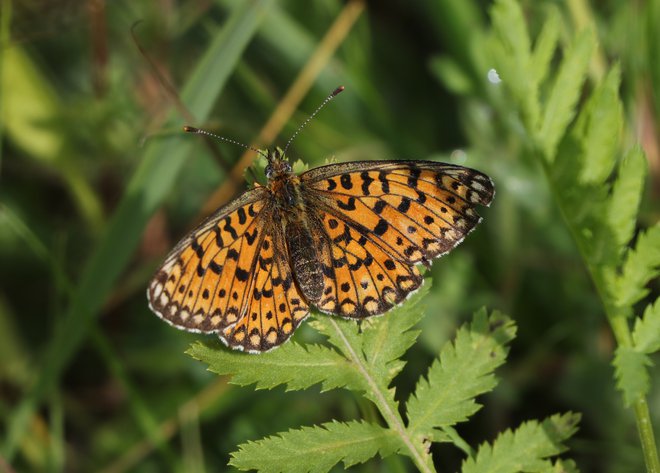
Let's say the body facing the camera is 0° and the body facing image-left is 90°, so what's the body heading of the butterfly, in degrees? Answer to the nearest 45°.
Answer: approximately 180°

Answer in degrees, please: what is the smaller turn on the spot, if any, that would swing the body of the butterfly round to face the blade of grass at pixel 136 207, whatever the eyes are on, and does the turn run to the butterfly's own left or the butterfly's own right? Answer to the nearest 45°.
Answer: approximately 45° to the butterfly's own left
